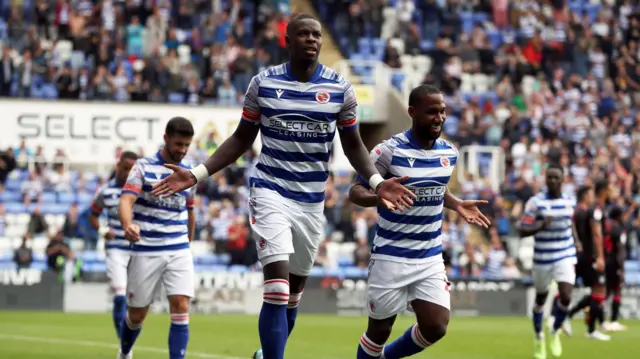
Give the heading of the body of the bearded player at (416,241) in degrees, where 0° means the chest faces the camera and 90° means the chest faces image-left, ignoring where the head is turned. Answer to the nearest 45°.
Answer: approximately 315°

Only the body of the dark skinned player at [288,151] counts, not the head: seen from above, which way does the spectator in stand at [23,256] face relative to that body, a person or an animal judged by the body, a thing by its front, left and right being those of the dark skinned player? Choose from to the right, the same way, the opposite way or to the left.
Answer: the same way

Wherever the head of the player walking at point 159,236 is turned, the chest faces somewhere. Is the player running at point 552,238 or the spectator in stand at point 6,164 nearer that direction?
the player running

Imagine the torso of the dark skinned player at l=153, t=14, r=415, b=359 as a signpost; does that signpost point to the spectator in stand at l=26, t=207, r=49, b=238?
no

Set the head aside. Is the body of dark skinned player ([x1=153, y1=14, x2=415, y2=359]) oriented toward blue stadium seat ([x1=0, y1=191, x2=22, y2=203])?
no

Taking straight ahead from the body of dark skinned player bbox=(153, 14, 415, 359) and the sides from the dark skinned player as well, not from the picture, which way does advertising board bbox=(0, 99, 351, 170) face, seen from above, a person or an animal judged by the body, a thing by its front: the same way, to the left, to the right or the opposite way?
the same way

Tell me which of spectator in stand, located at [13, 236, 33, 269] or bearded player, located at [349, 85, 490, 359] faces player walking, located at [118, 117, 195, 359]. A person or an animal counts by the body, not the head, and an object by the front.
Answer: the spectator in stand

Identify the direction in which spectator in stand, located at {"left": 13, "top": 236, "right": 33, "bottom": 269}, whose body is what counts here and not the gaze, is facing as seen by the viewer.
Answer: toward the camera

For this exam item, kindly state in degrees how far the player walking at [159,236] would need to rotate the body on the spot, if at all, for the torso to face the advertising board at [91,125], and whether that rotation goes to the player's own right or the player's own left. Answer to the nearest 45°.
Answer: approximately 135° to the player's own left

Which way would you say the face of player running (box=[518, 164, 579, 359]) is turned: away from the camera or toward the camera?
toward the camera

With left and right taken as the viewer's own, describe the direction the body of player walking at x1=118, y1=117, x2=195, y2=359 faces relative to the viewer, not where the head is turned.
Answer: facing the viewer and to the right of the viewer

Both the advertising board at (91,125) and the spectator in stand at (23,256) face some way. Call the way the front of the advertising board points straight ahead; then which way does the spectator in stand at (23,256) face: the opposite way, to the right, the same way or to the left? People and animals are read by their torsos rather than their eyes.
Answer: the same way

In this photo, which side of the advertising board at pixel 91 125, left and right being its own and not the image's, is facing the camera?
front

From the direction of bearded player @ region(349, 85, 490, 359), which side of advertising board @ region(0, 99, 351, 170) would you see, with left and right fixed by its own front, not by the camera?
front

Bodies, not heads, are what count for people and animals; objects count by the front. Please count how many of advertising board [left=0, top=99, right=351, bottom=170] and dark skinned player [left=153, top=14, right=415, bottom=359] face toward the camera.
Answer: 2
